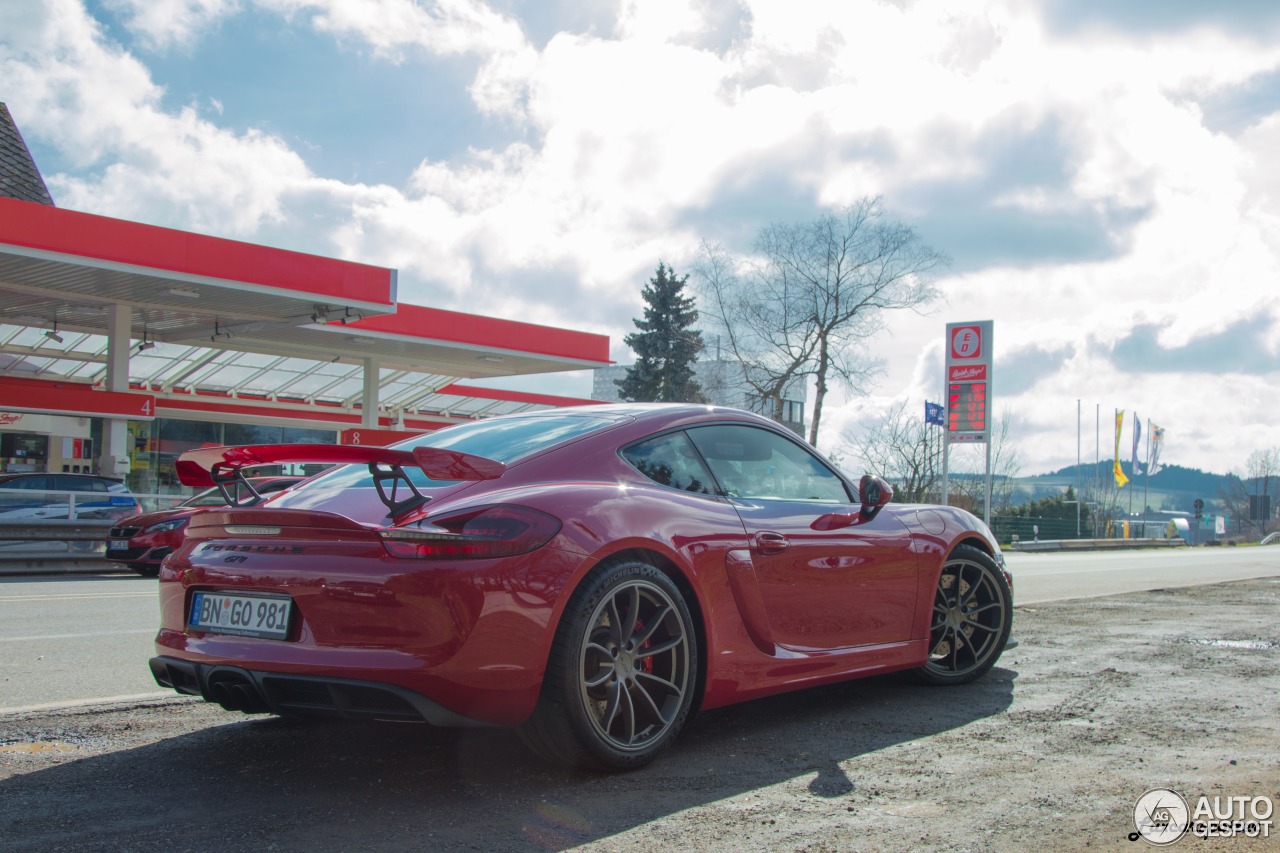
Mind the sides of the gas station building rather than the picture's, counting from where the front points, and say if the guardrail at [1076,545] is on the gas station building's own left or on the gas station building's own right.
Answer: on the gas station building's own left

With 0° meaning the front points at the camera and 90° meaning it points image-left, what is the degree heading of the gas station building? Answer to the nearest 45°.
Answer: approximately 315°
